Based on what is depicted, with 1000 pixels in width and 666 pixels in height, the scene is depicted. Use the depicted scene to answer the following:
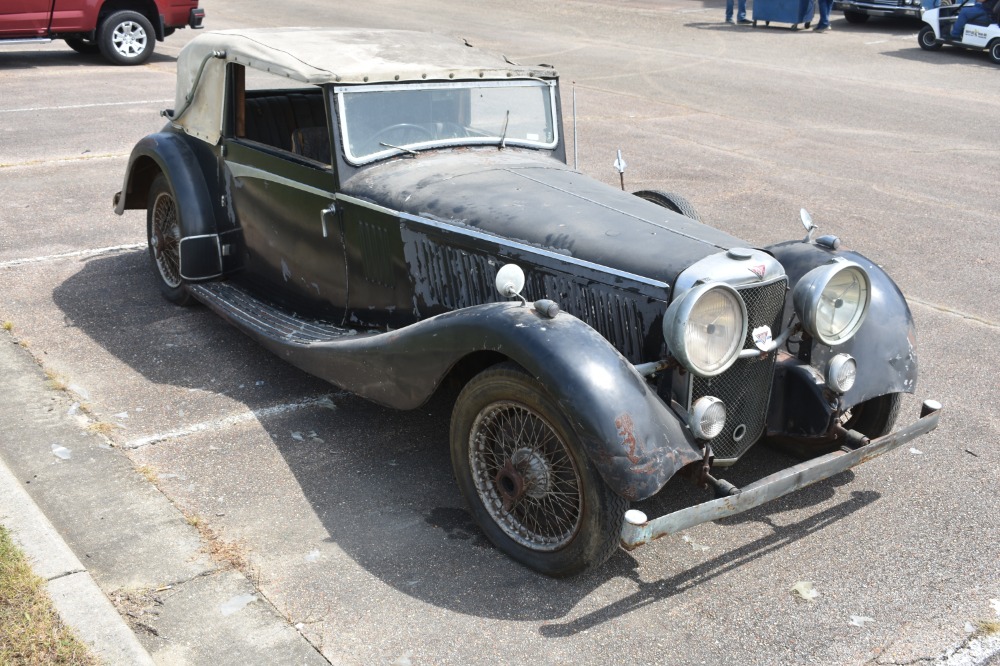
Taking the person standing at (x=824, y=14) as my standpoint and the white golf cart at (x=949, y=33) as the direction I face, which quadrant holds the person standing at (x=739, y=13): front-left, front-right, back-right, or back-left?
back-right

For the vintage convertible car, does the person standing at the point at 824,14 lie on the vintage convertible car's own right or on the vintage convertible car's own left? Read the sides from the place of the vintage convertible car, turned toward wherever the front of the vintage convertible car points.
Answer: on the vintage convertible car's own left

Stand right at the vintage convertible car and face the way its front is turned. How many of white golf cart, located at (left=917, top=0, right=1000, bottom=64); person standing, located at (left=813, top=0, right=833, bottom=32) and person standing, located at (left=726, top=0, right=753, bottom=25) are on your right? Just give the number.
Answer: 0

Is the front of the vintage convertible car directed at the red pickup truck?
no

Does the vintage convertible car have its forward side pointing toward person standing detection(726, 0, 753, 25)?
no

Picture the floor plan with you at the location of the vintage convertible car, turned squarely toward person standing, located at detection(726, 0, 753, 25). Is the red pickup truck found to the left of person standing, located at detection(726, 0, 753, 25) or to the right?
left

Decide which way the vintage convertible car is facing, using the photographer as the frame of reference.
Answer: facing the viewer and to the right of the viewer

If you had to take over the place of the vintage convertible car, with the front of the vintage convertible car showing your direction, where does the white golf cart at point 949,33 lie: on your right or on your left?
on your left

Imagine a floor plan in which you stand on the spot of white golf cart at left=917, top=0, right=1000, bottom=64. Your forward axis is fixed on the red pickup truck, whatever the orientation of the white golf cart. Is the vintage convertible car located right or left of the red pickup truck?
left

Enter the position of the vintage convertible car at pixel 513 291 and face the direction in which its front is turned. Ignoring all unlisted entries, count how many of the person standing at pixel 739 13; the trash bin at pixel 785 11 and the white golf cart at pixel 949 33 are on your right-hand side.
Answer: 0

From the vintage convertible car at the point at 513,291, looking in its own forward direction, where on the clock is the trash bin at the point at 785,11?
The trash bin is roughly at 8 o'clock from the vintage convertible car.
